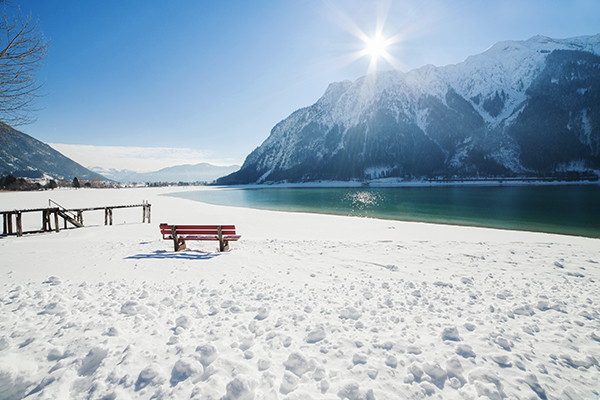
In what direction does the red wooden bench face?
away from the camera
